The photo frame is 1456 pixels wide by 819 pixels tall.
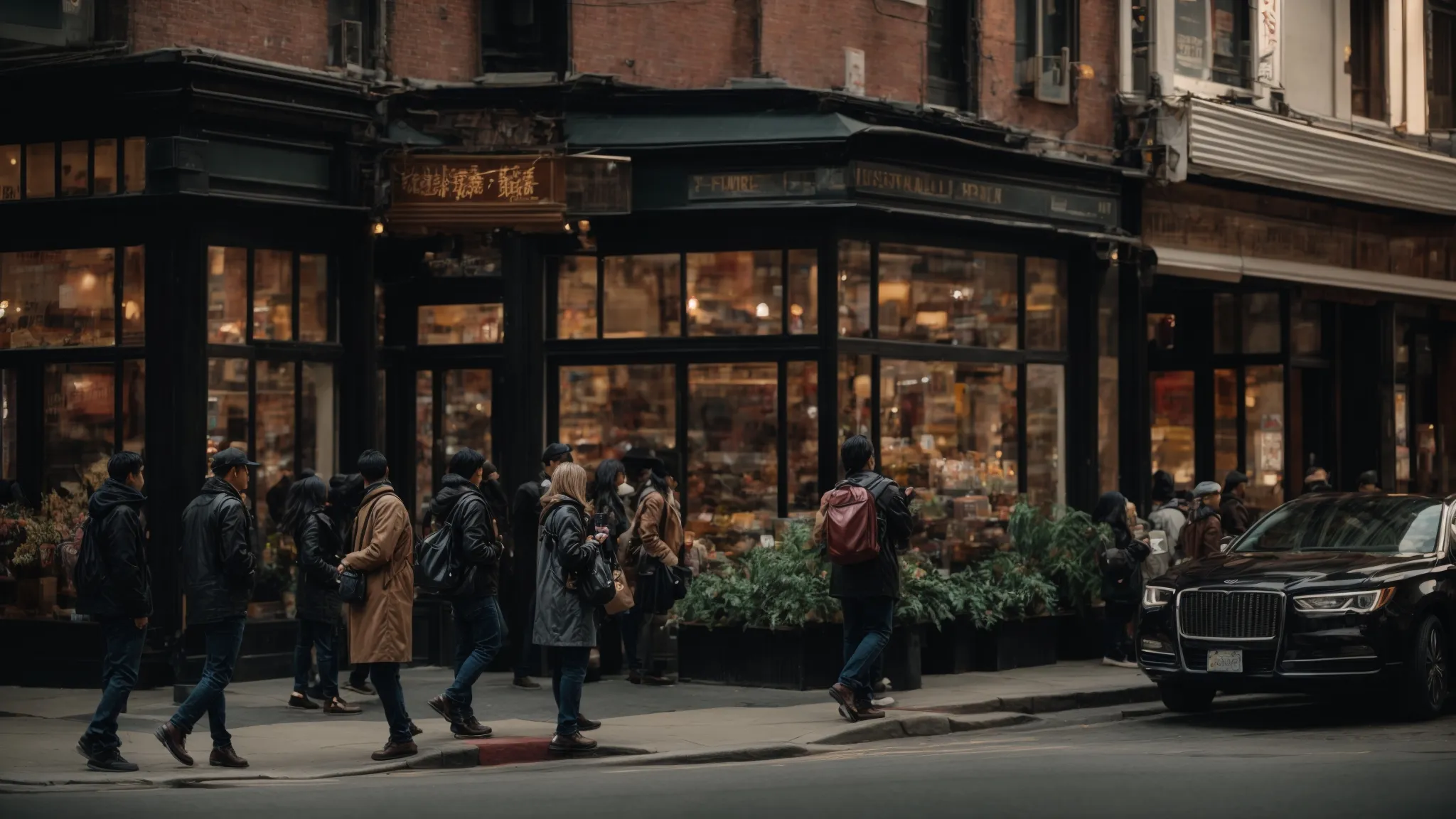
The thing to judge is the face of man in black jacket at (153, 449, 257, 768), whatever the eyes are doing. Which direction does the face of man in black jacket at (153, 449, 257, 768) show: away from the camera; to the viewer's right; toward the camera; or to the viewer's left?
to the viewer's right

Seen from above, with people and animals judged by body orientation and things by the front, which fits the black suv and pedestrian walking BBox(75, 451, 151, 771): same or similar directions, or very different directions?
very different directions

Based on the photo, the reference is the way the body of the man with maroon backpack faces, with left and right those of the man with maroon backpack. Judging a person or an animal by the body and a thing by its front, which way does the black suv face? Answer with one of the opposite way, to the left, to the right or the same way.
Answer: the opposite way

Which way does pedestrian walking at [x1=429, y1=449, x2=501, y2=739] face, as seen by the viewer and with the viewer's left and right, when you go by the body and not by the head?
facing to the right of the viewer

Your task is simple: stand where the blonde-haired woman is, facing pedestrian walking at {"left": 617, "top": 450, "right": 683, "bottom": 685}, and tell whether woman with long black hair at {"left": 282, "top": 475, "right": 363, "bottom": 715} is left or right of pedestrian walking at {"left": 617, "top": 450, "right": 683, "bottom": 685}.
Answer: left

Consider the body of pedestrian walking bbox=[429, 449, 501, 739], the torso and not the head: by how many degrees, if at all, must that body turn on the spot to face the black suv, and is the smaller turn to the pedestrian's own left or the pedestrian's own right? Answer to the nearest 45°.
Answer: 0° — they already face it

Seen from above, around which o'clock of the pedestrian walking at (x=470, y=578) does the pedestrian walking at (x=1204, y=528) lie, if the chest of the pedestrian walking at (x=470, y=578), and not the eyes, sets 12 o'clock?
the pedestrian walking at (x=1204, y=528) is roughly at 11 o'clock from the pedestrian walking at (x=470, y=578).

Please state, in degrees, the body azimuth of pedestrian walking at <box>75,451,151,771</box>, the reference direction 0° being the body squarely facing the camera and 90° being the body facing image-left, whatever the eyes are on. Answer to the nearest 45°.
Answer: approximately 270°

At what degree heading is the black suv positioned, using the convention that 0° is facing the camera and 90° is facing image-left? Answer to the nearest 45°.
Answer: approximately 45°

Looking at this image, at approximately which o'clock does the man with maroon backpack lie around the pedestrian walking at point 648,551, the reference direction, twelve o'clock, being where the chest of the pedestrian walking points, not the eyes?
The man with maroon backpack is roughly at 8 o'clock from the pedestrian walking.

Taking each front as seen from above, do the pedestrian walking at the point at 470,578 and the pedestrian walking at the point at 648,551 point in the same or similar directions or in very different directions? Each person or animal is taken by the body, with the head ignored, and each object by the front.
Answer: very different directions
